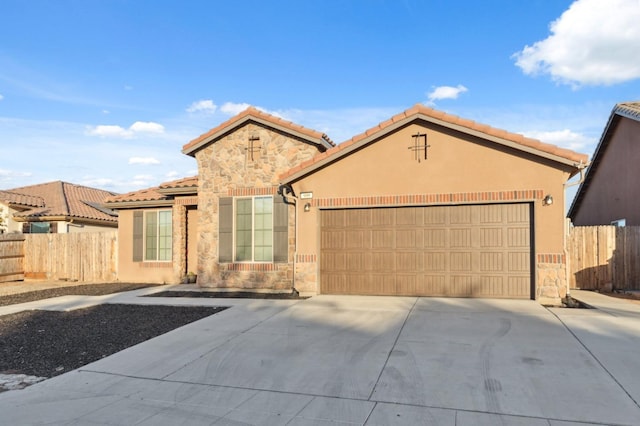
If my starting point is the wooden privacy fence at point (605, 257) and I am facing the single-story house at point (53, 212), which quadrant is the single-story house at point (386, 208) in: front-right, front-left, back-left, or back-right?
front-left

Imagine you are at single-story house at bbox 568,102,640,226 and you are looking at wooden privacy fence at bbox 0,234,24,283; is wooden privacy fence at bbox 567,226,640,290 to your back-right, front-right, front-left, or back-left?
front-left

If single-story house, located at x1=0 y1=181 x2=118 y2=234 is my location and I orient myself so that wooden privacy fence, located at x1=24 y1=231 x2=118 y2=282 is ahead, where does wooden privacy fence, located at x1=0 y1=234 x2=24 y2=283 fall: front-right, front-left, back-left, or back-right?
front-right

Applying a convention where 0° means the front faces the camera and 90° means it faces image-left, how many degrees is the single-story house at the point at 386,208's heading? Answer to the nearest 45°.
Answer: approximately 0°

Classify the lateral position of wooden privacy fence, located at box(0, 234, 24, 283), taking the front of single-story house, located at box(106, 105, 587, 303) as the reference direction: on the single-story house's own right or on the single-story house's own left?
on the single-story house's own right

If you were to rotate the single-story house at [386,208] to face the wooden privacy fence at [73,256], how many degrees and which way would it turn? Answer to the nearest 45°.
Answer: approximately 135° to its right

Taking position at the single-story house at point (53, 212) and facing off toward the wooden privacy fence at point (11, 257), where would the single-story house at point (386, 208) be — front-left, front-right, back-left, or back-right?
front-left

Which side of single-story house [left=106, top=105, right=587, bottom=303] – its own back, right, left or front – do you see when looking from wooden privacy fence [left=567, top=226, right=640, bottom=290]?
left

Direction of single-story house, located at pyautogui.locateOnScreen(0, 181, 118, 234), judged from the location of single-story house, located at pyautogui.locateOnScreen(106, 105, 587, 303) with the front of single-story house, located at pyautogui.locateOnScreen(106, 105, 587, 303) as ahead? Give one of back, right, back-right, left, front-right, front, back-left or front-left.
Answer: back-right

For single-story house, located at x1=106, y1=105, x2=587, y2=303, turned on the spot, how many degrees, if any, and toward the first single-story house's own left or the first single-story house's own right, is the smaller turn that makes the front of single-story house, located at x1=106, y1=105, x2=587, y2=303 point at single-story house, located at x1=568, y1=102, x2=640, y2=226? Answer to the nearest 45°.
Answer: approximately 135° to the first single-story house's own left
